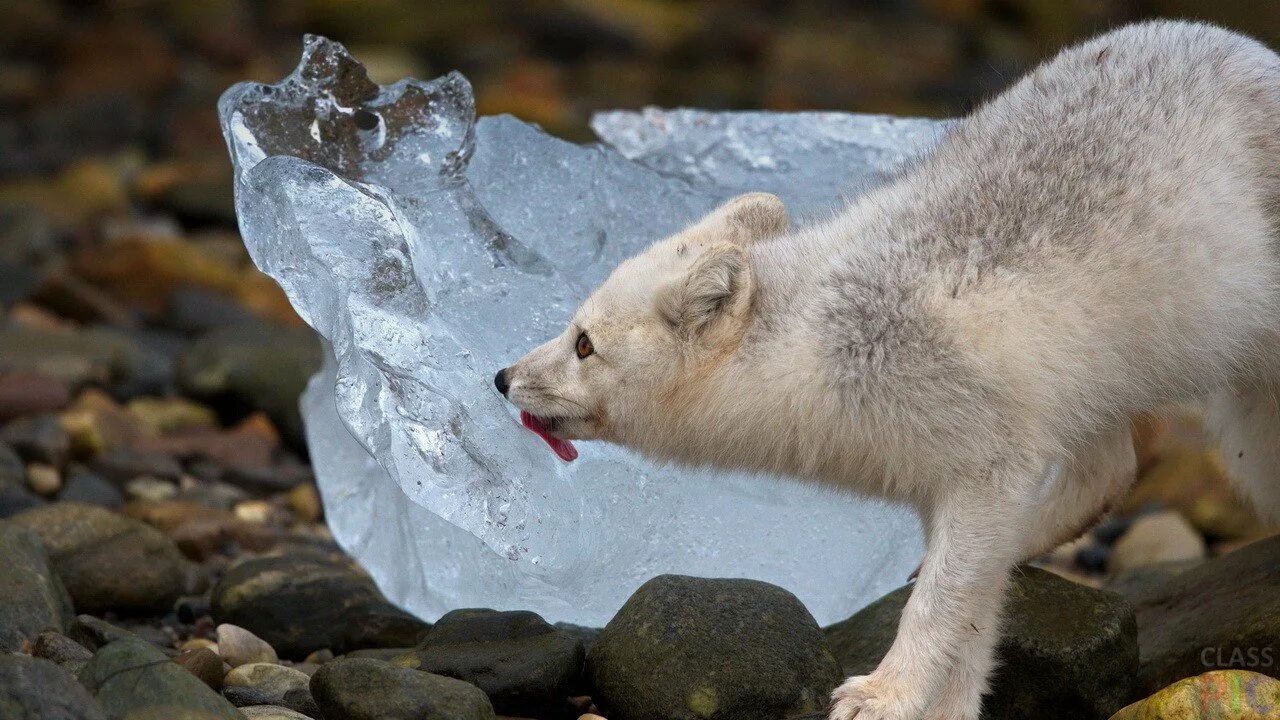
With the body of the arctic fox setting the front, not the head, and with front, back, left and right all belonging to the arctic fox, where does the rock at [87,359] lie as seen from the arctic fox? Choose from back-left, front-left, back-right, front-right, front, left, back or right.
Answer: front-right

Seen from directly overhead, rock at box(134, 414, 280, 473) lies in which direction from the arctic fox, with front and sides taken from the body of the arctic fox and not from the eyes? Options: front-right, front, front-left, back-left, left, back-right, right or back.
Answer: front-right

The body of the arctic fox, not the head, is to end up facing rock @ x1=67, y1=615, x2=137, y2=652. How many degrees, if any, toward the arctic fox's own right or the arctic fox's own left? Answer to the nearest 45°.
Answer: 0° — it already faces it

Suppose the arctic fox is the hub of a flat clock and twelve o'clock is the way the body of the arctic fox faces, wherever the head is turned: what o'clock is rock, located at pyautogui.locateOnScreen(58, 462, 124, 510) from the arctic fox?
The rock is roughly at 1 o'clock from the arctic fox.

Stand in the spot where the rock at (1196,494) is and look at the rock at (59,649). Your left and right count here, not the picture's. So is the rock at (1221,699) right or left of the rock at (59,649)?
left

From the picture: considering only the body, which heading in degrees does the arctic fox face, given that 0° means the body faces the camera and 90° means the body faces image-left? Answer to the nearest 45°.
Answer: approximately 90°
